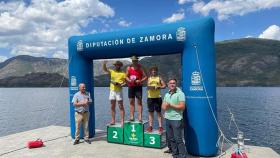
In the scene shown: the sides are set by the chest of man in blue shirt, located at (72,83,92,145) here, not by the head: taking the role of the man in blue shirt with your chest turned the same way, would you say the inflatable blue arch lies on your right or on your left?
on your left

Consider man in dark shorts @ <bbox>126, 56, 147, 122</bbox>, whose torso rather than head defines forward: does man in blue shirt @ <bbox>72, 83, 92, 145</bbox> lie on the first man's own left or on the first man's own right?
on the first man's own right

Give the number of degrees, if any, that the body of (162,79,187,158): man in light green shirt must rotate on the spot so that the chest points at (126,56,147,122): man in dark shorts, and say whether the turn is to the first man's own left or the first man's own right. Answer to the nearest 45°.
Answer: approximately 90° to the first man's own right

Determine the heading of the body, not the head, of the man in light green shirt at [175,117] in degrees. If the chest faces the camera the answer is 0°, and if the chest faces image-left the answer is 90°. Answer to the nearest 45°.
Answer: approximately 45°

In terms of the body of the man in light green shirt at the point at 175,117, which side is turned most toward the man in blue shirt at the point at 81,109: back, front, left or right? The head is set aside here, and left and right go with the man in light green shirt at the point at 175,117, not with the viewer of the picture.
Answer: right

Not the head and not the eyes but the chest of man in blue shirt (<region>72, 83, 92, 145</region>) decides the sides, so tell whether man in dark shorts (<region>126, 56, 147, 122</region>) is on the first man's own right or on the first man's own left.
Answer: on the first man's own left

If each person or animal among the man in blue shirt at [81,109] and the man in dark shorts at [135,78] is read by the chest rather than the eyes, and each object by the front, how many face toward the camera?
2

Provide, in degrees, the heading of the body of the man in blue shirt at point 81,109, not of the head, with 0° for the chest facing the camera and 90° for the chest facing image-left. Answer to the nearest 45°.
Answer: approximately 0°
